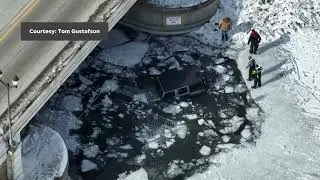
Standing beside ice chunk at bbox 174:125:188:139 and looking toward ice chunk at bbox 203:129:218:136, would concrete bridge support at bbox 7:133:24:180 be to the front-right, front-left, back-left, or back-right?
back-right

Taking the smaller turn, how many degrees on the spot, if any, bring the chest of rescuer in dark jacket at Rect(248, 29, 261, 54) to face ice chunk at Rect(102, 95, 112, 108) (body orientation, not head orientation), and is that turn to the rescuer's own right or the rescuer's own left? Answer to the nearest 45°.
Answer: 0° — they already face it
